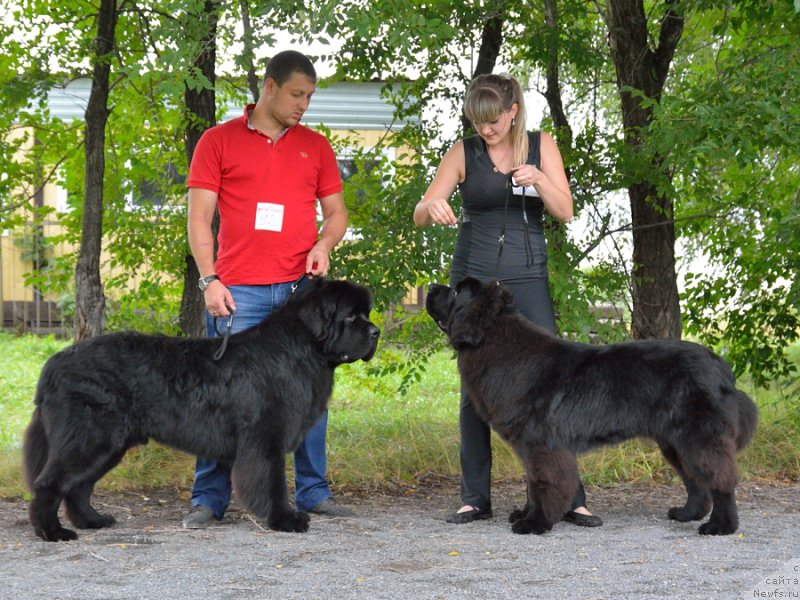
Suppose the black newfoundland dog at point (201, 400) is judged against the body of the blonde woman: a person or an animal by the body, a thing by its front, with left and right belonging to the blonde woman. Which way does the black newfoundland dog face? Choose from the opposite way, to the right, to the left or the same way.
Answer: to the left

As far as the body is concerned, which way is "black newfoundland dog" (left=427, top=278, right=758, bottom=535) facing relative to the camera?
to the viewer's left

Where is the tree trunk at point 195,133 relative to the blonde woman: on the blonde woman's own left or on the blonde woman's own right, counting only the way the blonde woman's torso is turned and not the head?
on the blonde woman's own right

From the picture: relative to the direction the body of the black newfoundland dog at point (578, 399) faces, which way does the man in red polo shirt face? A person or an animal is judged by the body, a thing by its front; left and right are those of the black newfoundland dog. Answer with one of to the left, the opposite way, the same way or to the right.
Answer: to the left

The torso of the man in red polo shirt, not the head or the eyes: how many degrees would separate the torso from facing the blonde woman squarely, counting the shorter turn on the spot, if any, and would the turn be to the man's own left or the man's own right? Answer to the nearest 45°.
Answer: approximately 90° to the man's own left

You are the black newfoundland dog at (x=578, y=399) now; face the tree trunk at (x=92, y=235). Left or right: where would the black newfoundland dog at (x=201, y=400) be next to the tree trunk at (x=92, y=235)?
left

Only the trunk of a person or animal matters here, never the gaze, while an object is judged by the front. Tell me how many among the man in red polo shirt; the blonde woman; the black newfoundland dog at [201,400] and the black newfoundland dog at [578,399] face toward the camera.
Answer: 2

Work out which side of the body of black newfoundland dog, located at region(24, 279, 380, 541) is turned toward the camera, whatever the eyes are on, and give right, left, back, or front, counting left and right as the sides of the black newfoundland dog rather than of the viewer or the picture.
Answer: right
